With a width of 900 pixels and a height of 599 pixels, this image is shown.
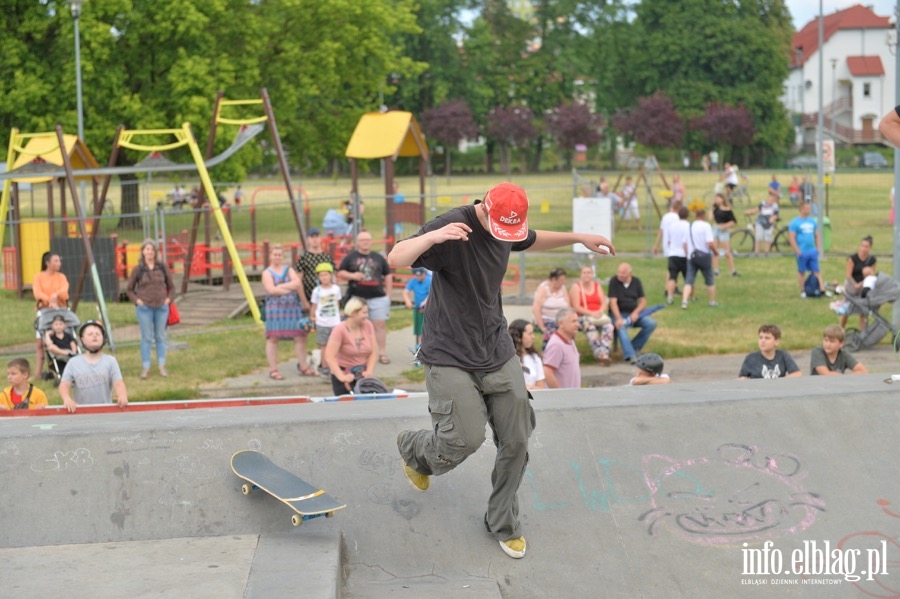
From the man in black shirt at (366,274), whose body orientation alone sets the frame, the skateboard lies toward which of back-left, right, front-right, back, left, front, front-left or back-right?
front

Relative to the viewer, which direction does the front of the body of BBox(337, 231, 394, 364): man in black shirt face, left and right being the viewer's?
facing the viewer

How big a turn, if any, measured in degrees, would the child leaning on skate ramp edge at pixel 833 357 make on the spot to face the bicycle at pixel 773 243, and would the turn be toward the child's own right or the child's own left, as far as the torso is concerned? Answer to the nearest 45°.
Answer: approximately 180°

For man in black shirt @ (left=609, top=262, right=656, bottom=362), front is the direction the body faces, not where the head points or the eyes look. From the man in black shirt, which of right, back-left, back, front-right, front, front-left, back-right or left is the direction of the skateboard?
front

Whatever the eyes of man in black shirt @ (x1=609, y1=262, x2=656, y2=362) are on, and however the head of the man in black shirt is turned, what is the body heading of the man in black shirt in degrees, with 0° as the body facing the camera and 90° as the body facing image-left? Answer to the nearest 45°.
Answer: approximately 0°

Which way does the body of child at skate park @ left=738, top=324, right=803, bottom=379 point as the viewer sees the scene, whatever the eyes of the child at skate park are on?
toward the camera

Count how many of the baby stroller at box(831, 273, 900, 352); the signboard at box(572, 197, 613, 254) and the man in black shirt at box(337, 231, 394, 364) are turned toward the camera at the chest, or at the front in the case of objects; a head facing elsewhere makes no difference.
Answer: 2
